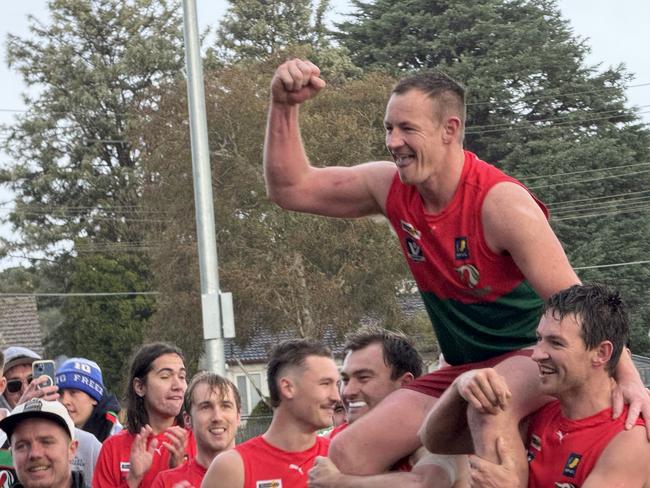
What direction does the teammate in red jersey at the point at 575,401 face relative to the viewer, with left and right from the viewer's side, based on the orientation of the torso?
facing the viewer and to the left of the viewer

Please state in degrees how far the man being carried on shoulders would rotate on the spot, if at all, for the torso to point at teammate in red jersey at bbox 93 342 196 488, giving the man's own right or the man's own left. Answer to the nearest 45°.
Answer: approximately 90° to the man's own right

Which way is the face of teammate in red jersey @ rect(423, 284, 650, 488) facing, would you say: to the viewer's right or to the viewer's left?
to the viewer's left

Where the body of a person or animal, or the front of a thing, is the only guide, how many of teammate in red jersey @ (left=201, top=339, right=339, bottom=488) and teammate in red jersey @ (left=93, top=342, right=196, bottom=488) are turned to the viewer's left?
0

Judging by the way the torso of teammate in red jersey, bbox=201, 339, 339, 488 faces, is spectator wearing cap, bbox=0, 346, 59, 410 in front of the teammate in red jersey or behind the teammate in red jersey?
behind

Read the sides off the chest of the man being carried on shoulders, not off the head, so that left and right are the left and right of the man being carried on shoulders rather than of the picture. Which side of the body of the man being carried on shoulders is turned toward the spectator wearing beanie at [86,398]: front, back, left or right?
right

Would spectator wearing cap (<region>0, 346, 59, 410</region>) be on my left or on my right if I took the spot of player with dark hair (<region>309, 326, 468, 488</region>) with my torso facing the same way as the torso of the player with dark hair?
on my right

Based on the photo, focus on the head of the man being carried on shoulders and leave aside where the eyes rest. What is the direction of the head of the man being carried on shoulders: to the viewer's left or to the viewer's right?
to the viewer's left
